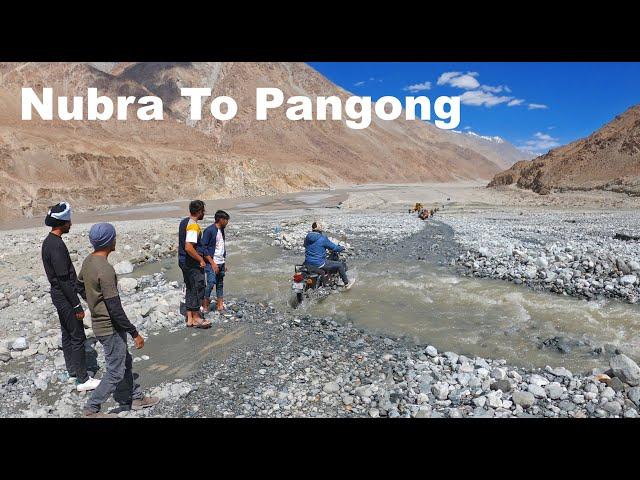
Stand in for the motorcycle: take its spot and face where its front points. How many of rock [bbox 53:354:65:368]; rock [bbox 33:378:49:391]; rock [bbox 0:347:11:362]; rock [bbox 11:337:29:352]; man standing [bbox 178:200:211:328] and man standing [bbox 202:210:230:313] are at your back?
6

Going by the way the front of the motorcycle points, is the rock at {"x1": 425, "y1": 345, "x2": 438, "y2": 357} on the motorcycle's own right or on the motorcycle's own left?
on the motorcycle's own right

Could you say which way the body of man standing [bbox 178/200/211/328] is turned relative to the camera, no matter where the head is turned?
to the viewer's right

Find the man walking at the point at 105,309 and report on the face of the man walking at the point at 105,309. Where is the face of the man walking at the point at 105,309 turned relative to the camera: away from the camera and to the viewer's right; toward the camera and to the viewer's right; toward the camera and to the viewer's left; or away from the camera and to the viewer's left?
away from the camera and to the viewer's right

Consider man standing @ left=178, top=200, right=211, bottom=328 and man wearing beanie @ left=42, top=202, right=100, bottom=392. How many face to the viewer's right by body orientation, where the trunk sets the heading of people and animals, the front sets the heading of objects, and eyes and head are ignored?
2

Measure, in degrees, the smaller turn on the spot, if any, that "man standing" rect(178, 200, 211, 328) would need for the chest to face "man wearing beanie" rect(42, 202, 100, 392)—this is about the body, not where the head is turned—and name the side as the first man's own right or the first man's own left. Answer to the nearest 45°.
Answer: approximately 135° to the first man's own right

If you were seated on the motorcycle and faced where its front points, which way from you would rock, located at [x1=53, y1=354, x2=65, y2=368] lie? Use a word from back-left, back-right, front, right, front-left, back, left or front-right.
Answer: back

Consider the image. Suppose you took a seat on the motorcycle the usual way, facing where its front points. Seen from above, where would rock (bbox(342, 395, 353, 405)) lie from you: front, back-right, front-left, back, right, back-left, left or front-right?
back-right

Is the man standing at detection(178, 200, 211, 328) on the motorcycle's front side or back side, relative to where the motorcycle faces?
on the back side

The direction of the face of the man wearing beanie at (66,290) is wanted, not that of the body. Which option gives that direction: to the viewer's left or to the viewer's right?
to the viewer's right

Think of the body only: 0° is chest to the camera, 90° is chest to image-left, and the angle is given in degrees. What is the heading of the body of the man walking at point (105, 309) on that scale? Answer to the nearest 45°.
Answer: approximately 225°

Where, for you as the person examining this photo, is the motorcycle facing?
facing away from the viewer and to the right of the viewer

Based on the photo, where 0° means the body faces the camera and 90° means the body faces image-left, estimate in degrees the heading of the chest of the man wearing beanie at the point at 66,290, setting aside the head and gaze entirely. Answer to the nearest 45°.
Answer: approximately 270°
